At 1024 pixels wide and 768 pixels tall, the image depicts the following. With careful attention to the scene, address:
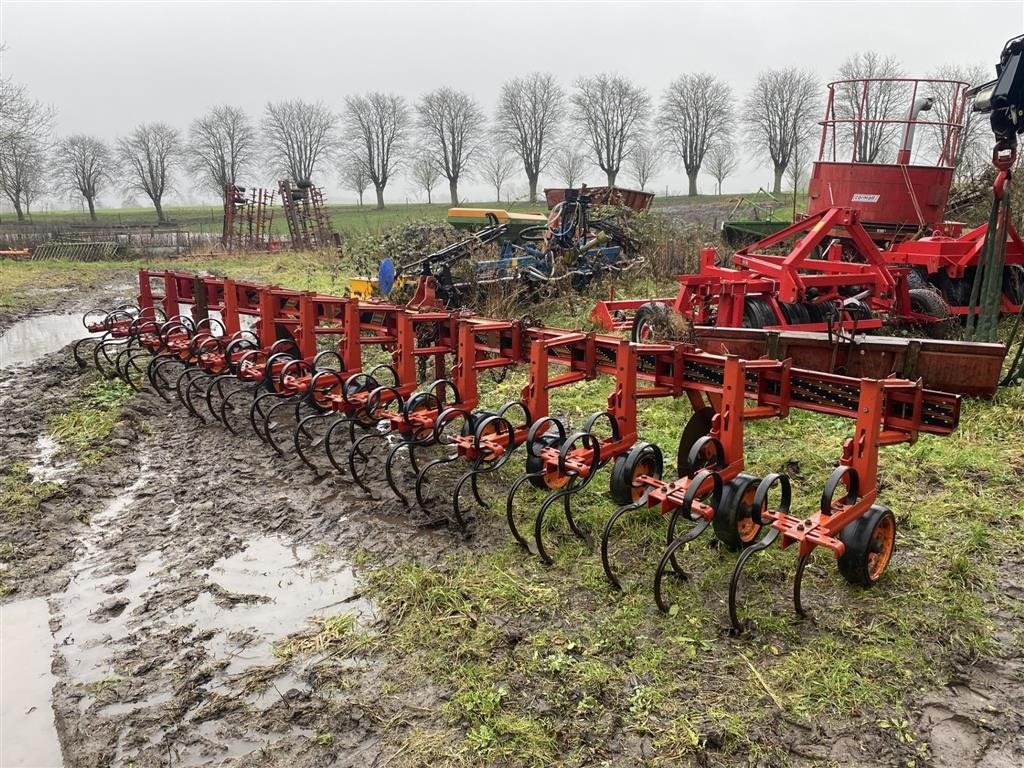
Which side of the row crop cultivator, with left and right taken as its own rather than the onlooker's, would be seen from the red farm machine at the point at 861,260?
front

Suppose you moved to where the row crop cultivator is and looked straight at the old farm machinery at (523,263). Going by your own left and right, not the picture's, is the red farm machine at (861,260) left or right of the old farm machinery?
right

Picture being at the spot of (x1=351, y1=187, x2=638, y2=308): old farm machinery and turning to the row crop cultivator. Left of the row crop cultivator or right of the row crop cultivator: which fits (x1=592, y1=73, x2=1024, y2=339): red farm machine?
left

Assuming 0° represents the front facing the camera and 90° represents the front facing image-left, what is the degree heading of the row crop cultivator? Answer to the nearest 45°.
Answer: approximately 225°

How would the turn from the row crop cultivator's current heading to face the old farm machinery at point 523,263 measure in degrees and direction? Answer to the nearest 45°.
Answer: approximately 45° to its left
